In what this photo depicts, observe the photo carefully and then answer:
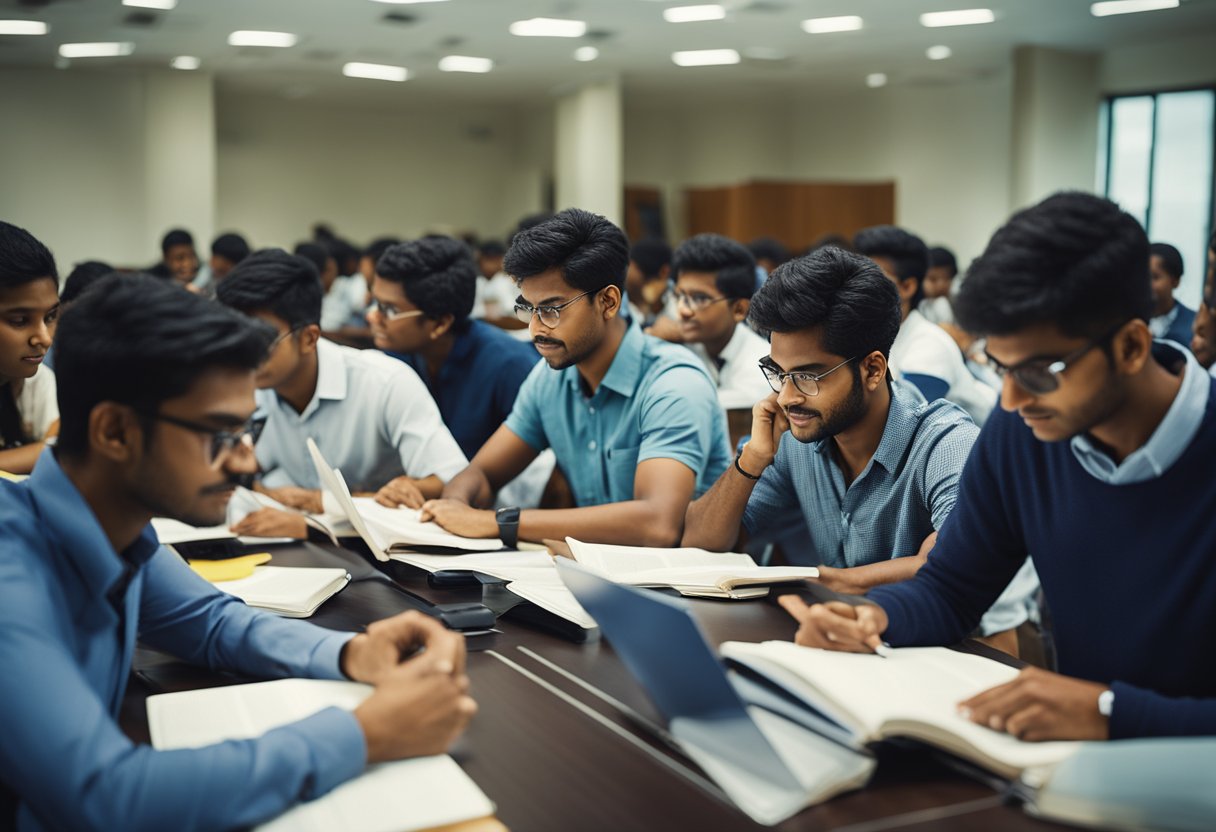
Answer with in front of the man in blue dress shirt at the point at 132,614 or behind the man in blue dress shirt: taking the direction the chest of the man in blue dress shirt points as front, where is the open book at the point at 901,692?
in front

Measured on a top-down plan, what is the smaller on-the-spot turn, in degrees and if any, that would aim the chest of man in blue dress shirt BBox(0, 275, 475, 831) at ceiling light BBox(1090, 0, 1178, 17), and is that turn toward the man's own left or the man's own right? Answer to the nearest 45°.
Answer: approximately 45° to the man's own left

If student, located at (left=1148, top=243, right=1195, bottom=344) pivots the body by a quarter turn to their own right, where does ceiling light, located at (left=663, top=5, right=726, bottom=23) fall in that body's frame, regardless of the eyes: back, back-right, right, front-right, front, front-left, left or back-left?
front

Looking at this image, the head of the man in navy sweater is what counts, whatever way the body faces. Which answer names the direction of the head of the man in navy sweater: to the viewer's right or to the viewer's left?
to the viewer's left

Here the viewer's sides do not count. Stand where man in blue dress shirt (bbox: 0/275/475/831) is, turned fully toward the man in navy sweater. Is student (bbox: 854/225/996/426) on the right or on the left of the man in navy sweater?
left

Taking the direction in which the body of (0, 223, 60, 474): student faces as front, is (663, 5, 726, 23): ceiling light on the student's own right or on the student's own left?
on the student's own left

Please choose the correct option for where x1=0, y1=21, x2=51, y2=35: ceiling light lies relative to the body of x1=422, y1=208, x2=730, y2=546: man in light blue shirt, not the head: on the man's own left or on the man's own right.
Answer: on the man's own right

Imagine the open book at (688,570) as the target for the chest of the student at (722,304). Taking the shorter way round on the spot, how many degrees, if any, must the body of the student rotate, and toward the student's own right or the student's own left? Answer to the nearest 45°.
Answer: approximately 45° to the student's own left

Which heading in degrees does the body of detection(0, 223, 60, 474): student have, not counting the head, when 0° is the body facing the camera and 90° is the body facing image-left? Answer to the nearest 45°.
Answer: approximately 315°

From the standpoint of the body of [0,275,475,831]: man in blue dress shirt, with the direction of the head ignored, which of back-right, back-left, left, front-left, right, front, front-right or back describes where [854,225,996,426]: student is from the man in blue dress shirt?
front-left
